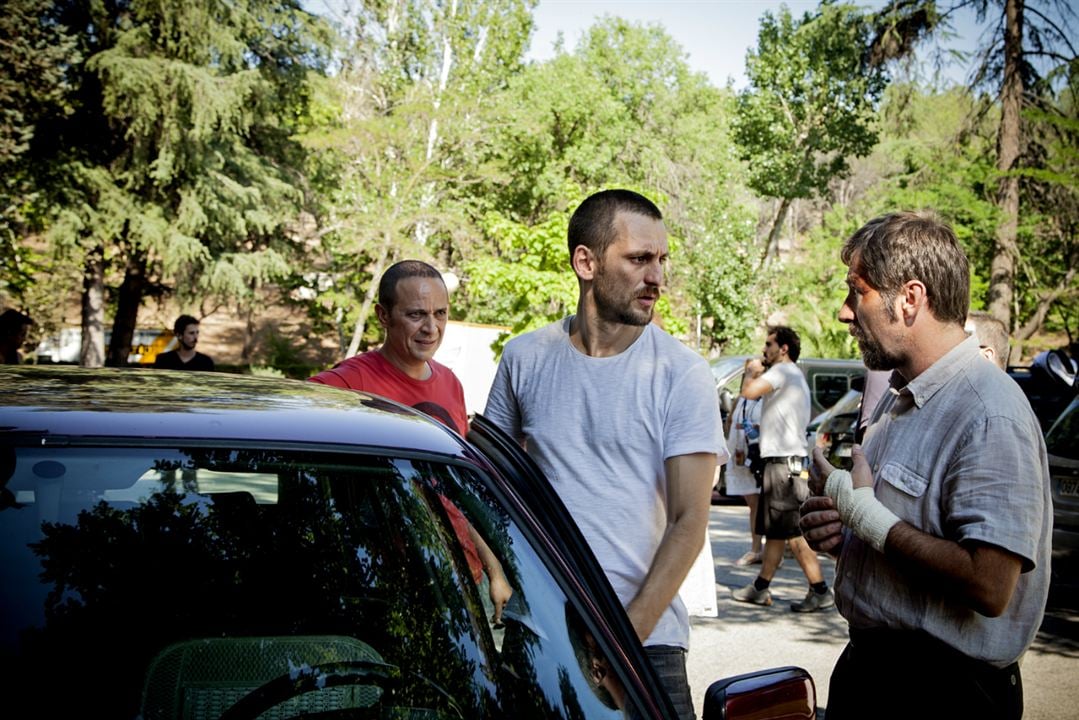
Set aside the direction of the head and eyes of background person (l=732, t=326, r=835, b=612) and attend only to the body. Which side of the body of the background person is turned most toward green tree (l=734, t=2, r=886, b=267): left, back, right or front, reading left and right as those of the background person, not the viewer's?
right

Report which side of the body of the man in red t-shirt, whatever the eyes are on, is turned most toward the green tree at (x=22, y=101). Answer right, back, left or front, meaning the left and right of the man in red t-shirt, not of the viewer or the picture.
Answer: back

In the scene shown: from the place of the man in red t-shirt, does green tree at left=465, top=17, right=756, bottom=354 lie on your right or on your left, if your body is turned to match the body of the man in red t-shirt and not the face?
on your left

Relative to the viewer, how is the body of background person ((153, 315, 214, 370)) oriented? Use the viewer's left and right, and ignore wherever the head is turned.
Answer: facing the viewer and to the right of the viewer

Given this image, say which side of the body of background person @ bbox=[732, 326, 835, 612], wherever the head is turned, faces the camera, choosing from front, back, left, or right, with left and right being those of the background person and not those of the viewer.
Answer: left

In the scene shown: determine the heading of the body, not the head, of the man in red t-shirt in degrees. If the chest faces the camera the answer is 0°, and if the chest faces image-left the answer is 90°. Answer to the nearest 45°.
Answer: approximately 315°

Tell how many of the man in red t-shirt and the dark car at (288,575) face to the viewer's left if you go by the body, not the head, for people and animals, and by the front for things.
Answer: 0

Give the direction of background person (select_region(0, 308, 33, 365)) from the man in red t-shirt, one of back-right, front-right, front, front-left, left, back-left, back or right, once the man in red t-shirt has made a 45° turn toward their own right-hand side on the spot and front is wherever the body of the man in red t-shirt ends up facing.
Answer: back-right

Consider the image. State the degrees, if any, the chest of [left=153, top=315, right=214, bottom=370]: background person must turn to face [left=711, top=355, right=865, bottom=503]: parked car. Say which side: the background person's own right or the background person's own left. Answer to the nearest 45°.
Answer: approximately 45° to the background person's own left

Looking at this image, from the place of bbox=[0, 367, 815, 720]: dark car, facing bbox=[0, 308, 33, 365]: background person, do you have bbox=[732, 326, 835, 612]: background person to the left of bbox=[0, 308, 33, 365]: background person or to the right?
right

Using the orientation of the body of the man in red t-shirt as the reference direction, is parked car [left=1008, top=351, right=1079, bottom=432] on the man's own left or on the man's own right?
on the man's own left
